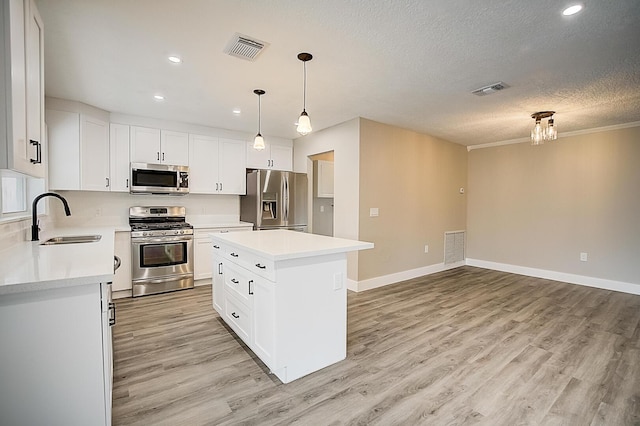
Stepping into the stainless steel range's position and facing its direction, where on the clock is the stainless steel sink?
The stainless steel sink is roughly at 1 o'clock from the stainless steel range.

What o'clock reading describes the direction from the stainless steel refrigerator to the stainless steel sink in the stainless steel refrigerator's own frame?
The stainless steel sink is roughly at 3 o'clock from the stainless steel refrigerator.

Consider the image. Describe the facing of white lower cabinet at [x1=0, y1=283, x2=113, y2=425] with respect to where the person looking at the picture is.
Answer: facing to the right of the viewer

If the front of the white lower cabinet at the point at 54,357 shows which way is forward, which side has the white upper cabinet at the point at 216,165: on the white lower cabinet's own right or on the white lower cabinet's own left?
on the white lower cabinet's own left

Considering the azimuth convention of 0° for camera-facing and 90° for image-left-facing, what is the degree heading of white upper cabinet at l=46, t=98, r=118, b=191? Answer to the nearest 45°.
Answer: approximately 315°

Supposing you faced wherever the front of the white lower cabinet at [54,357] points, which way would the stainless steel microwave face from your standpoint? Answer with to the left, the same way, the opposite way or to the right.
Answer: to the right

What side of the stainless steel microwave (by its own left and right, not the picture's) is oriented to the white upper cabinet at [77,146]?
right
